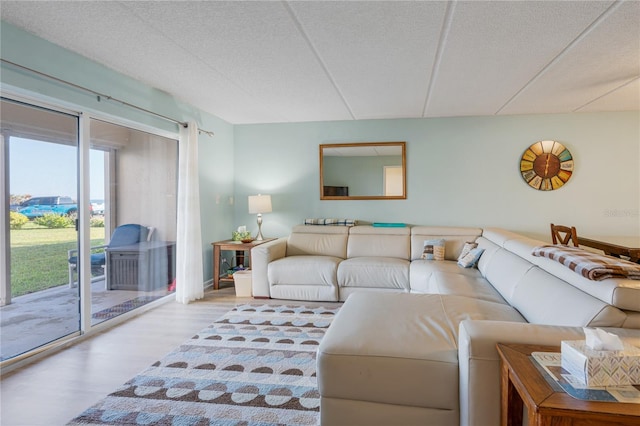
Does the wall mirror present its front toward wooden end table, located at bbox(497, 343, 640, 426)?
yes

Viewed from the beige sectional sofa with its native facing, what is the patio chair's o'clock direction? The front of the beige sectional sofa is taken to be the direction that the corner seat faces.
The patio chair is roughly at 2 o'clock from the beige sectional sofa.

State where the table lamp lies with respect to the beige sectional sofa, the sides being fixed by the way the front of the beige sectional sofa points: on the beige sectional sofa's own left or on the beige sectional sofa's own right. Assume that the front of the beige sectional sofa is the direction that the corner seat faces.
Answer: on the beige sectional sofa's own right

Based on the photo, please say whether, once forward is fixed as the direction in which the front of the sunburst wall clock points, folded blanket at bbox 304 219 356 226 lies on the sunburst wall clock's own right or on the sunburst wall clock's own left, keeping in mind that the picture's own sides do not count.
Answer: on the sunburst wall clock's own right

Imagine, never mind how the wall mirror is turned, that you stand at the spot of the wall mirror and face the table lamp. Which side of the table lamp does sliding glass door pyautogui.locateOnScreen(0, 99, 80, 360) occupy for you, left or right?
left

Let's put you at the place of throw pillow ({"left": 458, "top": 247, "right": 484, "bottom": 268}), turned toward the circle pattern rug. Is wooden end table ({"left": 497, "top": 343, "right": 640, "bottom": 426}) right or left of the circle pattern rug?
left

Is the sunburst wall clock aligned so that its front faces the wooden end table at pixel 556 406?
yes

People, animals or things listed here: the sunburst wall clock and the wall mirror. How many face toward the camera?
2

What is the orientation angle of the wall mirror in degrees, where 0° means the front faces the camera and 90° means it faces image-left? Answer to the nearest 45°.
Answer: approximately 0°
